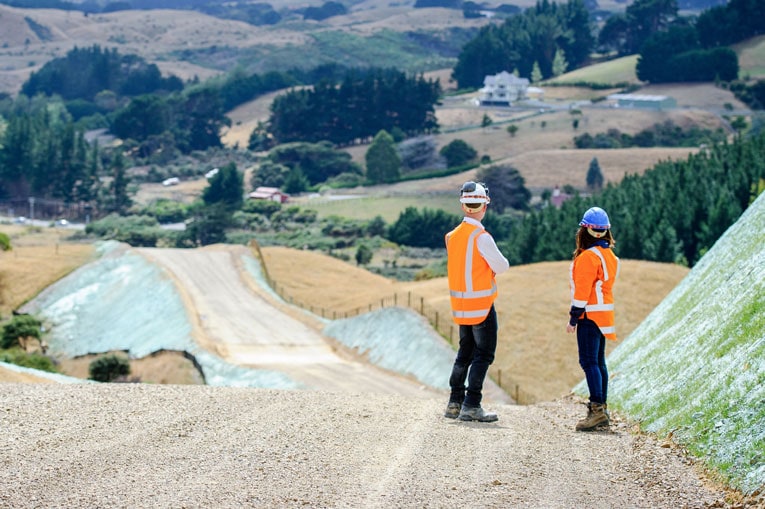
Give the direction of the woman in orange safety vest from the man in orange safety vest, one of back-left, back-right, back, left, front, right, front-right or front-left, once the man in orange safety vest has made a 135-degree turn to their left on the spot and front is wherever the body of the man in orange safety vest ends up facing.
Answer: back

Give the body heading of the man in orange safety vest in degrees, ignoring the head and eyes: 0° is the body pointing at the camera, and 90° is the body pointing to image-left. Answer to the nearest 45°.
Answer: approximately 225°
